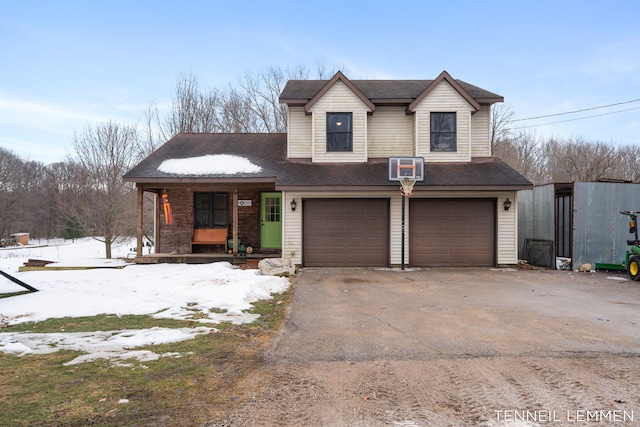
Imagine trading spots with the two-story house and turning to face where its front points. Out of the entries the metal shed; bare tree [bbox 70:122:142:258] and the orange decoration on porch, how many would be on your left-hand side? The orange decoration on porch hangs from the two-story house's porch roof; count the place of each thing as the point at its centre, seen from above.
1

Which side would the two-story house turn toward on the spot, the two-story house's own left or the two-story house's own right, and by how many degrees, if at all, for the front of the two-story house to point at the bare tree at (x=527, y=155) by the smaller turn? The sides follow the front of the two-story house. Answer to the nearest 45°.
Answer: approximately 135° to the two-story house's own left

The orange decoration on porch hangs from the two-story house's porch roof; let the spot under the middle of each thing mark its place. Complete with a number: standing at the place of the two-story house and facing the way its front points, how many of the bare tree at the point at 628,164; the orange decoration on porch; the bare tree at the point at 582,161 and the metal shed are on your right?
1

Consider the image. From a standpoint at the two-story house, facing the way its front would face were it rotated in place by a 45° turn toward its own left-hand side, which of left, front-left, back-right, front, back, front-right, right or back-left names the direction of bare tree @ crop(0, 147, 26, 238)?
back

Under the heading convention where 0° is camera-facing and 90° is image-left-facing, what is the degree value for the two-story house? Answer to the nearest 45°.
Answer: approximately 0°

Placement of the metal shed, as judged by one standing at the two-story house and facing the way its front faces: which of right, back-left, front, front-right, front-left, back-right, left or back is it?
left

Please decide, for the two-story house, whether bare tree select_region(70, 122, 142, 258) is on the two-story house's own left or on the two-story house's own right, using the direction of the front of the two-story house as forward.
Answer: on the two-story house's own right
